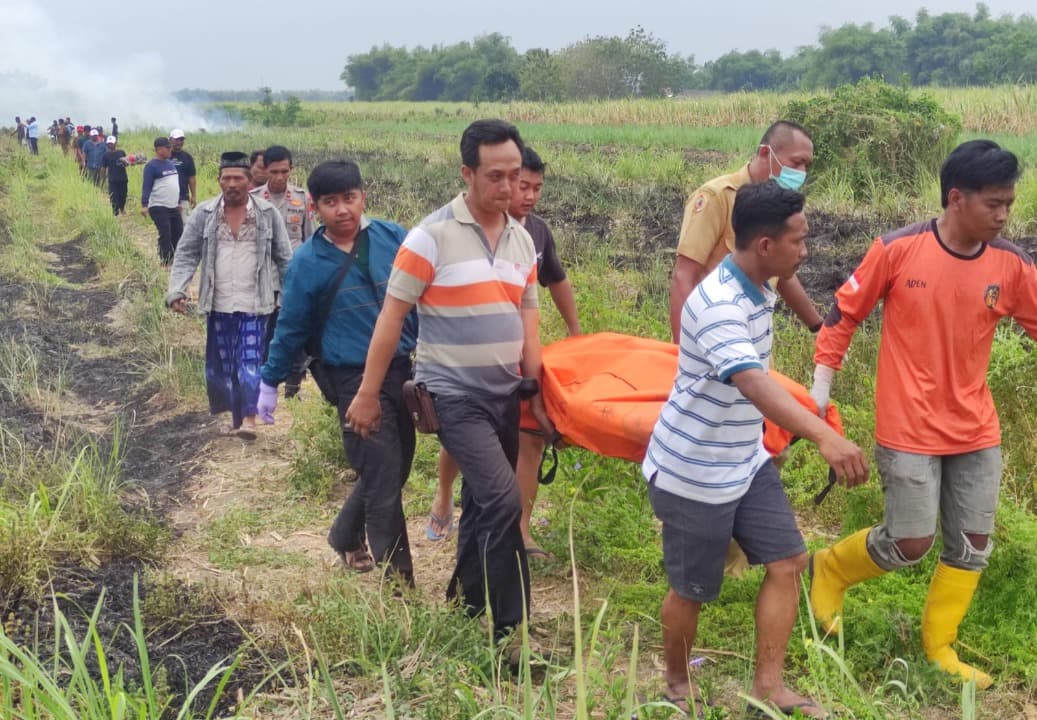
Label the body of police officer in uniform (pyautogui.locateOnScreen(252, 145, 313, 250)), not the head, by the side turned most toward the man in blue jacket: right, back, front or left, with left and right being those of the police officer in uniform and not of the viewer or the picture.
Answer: front

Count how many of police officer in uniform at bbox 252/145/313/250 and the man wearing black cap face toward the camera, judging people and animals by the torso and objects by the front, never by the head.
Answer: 2

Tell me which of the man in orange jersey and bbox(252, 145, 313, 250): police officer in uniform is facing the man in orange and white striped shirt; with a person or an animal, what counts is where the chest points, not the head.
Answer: the police officer in uniform

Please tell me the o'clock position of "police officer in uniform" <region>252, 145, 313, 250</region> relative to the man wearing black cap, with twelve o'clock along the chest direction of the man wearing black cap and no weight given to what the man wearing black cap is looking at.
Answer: The police officer in uniform is roughly at 7 o'clock from the man wearing black cap.

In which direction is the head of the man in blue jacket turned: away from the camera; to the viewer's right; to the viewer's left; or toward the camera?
toward the camera

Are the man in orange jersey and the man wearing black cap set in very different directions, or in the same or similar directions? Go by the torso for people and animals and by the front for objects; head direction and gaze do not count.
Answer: same or similar directions

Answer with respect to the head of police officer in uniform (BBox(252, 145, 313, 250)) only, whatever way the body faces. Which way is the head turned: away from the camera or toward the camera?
toward the camera

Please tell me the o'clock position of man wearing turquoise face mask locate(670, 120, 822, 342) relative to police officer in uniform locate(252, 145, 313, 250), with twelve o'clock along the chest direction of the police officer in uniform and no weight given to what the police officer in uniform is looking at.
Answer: The man wearing turquoise face mask is roughly at 11 o'clock from the police officer in uniform.

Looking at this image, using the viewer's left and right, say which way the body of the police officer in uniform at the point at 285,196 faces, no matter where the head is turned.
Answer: facing the viewer

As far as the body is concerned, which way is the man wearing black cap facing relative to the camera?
toward the camera

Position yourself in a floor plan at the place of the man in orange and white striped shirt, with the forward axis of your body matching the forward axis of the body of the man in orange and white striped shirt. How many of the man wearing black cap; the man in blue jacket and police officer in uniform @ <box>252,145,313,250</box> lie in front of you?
0

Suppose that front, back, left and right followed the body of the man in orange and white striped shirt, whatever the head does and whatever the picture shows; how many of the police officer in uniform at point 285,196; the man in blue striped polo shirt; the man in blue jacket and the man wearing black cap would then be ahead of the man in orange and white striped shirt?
1

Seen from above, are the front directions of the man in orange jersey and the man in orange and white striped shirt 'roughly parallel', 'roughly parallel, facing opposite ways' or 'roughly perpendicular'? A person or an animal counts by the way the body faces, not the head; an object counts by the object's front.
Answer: roughly parallel

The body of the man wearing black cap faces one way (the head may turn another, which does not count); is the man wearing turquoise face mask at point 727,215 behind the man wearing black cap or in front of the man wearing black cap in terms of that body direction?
in front

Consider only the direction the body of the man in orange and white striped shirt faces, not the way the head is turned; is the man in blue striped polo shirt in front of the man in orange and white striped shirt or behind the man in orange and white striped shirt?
in front

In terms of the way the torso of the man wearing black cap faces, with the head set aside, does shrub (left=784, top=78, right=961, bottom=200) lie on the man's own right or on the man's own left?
on the man's own left
